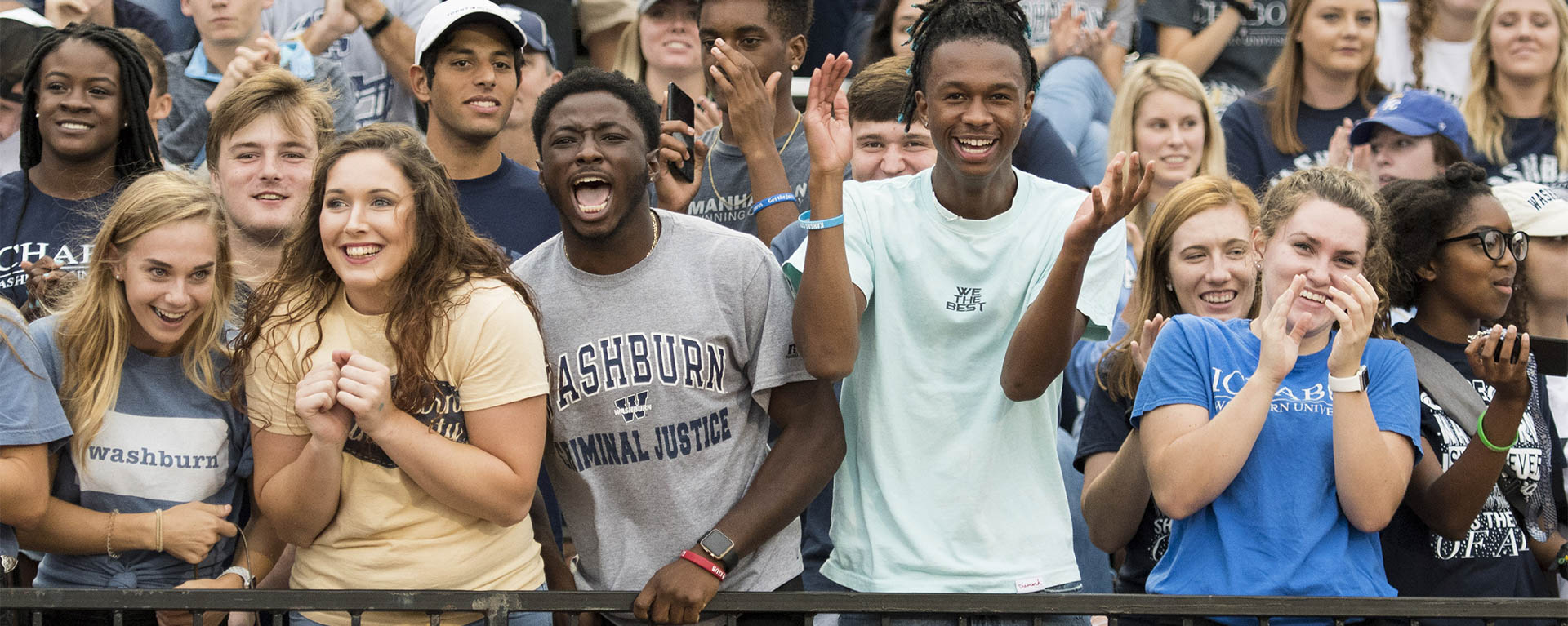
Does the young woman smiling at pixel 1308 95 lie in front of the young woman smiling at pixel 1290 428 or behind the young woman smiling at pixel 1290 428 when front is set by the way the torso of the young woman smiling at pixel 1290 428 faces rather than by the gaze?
behind

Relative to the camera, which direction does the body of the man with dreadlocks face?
toward the camera

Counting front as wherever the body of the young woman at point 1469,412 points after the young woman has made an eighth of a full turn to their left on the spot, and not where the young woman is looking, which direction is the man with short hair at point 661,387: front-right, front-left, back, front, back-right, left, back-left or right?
back-right

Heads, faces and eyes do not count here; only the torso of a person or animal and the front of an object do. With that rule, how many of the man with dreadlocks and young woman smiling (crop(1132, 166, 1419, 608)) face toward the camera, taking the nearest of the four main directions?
2

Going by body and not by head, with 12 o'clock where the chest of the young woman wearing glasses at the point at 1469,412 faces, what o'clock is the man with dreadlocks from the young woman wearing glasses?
The man with dreadlocks is roughly at 3 o'clock from the young woman wearing glasses.

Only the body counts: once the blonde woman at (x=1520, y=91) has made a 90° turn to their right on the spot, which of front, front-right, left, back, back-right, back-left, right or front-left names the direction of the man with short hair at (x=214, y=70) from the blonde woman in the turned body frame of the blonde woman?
front-left

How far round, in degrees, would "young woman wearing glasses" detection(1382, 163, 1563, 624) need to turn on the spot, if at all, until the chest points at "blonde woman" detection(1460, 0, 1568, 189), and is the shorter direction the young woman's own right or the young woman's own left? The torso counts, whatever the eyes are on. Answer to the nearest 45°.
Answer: approximately 135° to the young woman's own left

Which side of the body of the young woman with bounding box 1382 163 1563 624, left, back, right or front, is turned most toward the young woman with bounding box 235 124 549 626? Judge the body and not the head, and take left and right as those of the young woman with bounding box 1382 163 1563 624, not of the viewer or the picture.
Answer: right

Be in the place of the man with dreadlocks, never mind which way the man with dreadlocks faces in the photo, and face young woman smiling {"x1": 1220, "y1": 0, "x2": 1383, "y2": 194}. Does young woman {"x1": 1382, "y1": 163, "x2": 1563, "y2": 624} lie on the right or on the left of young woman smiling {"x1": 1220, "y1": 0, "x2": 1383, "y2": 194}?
right

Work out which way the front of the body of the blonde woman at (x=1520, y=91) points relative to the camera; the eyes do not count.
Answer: toward the camera

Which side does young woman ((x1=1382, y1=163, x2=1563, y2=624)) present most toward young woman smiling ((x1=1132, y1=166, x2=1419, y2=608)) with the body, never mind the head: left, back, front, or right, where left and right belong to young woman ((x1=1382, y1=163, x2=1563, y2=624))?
right

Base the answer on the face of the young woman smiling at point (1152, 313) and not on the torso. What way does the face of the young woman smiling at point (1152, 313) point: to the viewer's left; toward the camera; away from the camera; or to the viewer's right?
toward the camera

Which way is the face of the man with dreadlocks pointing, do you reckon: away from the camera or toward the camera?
toward the camera

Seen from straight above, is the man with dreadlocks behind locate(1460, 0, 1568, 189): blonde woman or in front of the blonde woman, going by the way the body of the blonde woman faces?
in front

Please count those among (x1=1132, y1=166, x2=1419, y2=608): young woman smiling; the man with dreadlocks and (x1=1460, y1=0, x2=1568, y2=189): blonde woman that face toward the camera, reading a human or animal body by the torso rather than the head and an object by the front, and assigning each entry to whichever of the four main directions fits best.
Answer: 3

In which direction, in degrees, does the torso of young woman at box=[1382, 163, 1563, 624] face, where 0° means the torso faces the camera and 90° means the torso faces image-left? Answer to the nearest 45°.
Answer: approximately 315°

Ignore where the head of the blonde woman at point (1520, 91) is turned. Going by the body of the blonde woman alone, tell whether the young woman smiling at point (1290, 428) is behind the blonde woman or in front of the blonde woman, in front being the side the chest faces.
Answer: in front

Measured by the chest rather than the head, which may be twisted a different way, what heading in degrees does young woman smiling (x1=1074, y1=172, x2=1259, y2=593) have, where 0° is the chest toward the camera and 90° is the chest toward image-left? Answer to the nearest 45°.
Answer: approximately 315°
